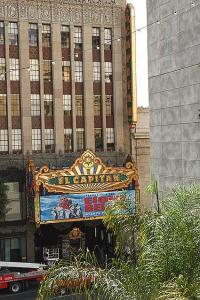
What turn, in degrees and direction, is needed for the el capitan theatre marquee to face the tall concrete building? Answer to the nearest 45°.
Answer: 0° — it already faces it

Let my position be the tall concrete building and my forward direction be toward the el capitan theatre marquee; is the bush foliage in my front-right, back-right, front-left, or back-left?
back-left

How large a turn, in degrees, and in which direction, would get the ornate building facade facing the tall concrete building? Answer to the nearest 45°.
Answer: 0° — it already faces it

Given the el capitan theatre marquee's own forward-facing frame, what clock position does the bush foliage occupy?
The bush foliage is roughly at 12 o'clock from the el capitan theatre marquee.

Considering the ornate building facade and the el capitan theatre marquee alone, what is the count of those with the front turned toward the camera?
2
